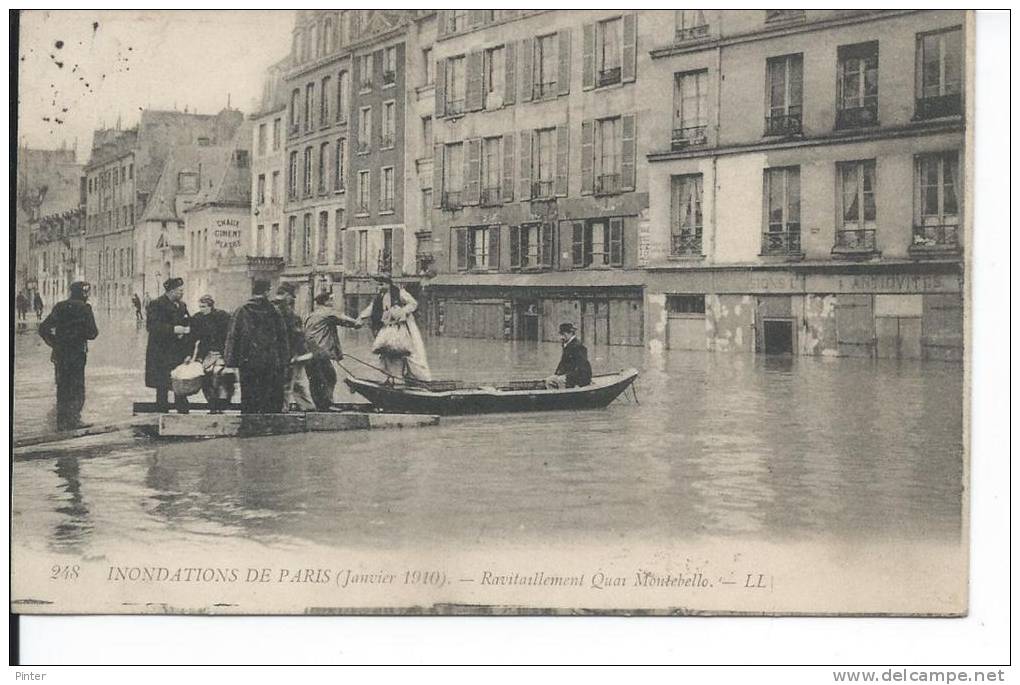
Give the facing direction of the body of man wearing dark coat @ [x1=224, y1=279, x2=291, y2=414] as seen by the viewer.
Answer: away from the camera

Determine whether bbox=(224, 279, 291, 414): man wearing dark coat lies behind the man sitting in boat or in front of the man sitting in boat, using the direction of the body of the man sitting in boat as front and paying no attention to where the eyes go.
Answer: in front

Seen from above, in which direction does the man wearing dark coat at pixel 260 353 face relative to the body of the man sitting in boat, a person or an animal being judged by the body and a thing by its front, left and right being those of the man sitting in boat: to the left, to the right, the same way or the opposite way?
to the right

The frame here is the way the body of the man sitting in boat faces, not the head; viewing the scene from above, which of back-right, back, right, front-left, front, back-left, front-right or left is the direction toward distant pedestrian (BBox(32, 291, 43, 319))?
front

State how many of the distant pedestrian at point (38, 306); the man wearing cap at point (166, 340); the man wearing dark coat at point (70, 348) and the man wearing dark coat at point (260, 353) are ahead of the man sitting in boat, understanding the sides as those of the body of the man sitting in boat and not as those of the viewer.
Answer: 4

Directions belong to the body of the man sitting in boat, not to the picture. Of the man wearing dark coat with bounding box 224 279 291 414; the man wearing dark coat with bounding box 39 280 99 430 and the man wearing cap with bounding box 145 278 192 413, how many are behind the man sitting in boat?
0

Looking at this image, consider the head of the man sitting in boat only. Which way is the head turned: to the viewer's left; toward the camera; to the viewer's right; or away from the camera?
to the viewer's left

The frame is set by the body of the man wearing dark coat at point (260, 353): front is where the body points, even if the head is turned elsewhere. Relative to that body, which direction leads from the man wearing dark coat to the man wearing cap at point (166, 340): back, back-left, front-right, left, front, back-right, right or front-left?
left

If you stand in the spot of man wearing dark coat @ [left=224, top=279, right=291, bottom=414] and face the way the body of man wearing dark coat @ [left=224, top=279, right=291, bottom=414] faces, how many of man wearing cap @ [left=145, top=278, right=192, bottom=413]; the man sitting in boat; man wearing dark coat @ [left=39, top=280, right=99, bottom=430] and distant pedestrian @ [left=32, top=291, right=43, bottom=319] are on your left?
3

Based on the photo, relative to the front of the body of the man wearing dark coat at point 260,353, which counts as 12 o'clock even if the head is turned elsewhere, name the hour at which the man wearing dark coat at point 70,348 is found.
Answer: the man wearing dark coat at point 70,348 is roughly at 9 o'clock from the man wearing dark coat at point 260,353.

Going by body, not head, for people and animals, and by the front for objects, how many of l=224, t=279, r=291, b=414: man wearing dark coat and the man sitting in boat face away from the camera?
1

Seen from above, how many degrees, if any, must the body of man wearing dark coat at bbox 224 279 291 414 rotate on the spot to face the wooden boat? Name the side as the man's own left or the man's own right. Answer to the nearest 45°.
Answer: approximately 90° to the man's own right

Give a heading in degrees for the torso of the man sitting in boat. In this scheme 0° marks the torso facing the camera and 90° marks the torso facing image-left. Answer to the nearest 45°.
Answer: approximately 90°
